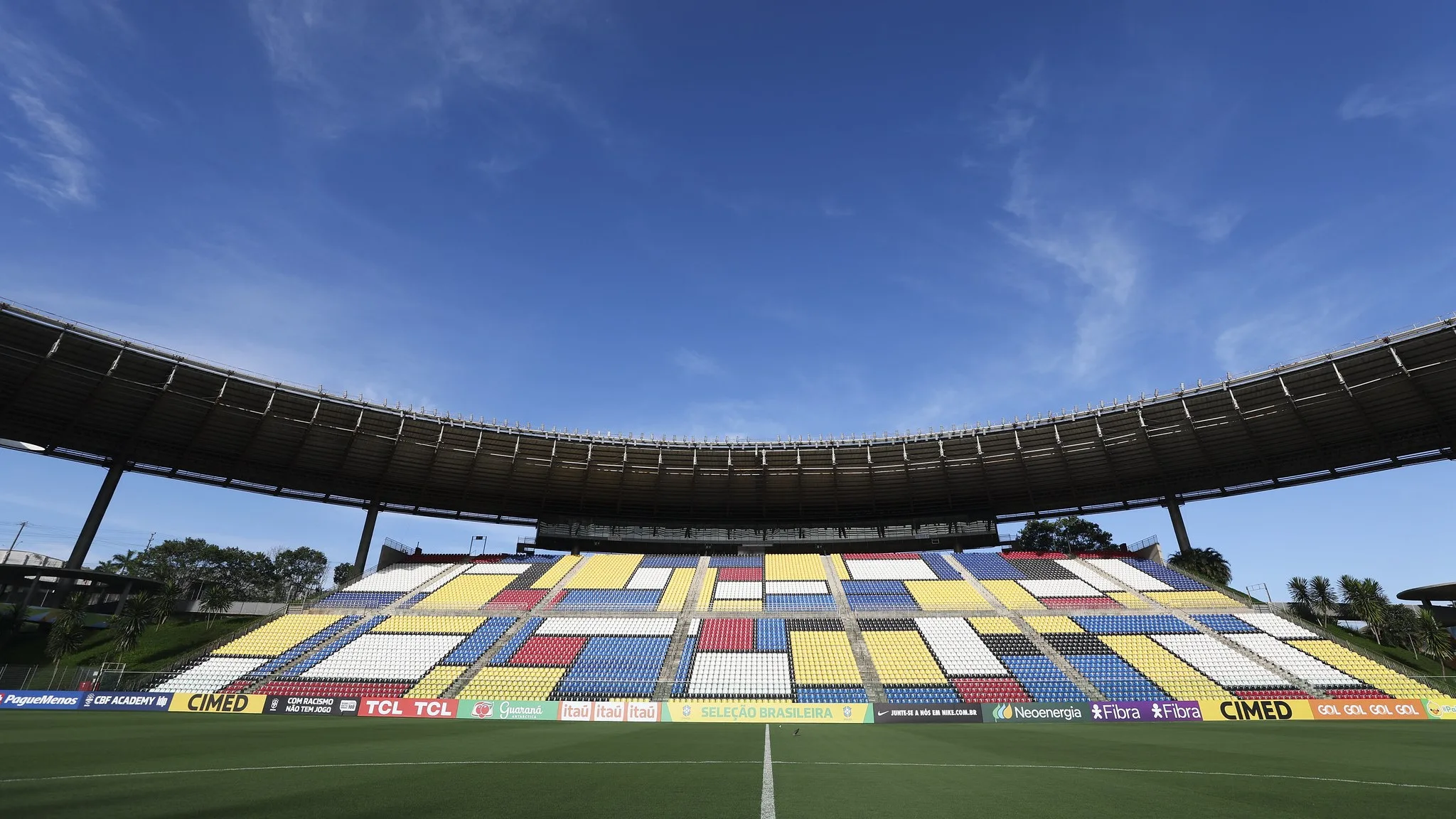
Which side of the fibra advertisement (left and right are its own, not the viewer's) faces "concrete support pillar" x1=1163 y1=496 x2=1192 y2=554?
back

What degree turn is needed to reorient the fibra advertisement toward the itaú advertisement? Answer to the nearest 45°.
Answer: approximately 45° to its right

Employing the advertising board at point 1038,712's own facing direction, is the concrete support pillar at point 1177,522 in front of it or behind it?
behind

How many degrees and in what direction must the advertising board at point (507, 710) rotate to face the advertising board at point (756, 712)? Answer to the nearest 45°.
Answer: approximately 90° to its left

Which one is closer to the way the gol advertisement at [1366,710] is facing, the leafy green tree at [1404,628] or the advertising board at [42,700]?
the advertising board

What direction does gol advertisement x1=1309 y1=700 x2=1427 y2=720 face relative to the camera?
toward the camera

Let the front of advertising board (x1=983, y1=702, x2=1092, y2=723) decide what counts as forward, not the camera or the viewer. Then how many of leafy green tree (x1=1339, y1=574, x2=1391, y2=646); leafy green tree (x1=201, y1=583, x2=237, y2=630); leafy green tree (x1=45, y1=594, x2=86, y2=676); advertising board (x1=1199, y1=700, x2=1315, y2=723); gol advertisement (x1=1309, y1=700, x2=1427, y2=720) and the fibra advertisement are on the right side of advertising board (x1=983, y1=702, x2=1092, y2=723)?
2

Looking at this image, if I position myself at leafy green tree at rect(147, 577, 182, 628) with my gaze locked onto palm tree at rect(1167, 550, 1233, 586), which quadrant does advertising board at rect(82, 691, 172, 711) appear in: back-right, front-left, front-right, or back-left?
front-right

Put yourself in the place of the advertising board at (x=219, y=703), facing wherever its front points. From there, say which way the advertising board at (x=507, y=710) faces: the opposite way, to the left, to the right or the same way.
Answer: the same way

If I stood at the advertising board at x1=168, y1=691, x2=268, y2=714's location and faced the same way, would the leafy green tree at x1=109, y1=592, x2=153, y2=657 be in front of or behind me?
behind

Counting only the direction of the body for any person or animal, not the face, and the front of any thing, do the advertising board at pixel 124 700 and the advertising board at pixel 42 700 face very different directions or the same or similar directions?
same or similar directions

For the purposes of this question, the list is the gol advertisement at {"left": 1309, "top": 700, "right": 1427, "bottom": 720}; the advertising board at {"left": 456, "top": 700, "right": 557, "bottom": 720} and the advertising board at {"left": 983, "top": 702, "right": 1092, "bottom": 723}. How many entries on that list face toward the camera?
3

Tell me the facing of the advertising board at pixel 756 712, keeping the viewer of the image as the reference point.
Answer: facing the viewer

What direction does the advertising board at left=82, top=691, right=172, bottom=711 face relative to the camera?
toward the camera

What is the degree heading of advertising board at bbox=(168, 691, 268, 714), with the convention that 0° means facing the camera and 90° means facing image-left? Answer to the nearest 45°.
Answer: approximately 0°

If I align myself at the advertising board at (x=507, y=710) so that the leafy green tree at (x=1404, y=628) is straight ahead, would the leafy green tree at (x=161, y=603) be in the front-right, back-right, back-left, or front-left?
back-left

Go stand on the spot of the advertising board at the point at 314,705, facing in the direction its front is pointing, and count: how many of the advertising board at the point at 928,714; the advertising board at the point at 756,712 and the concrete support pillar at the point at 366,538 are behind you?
1

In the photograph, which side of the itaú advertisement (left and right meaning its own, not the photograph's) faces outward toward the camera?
front
